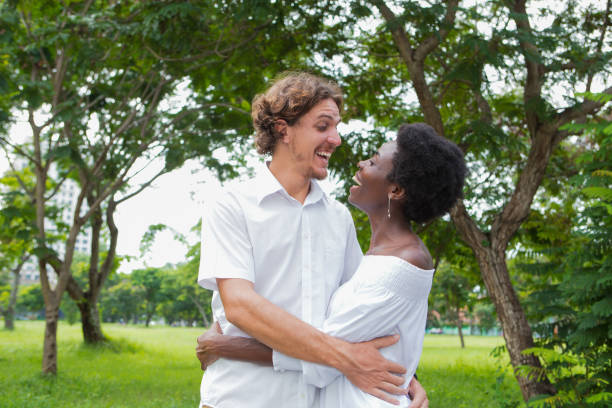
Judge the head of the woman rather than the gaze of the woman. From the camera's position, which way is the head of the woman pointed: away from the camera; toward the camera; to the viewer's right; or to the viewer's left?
to the viewer's left

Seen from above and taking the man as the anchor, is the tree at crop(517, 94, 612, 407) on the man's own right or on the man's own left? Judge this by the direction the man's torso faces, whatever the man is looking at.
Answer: on the man's own left

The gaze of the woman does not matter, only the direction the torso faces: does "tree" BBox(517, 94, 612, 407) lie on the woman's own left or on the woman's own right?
on the woman's own right

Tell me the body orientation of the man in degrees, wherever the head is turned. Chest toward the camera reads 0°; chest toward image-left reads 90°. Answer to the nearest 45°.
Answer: approximately 315°

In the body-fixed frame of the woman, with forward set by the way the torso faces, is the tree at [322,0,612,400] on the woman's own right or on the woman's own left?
on the woman's own right

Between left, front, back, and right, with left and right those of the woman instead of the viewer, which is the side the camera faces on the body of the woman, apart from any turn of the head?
left

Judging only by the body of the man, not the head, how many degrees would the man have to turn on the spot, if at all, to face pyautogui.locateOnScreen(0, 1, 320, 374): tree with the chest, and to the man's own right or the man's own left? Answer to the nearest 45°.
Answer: approximately 135° to the man's own left

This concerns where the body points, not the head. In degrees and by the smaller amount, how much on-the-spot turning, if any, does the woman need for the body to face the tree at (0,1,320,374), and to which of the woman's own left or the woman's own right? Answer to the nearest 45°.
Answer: approximately 45° to the woman's own right
